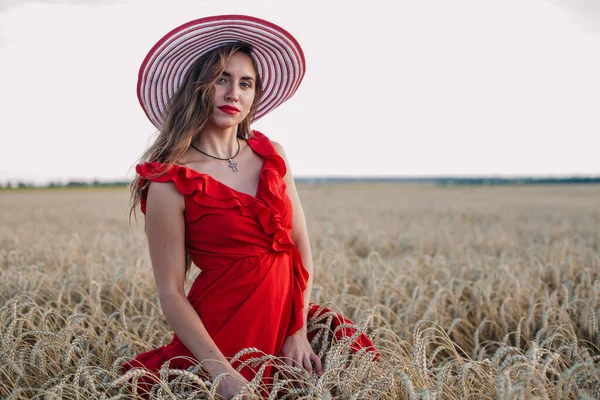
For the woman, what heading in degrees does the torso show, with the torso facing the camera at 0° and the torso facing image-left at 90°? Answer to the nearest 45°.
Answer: approximately 315°
